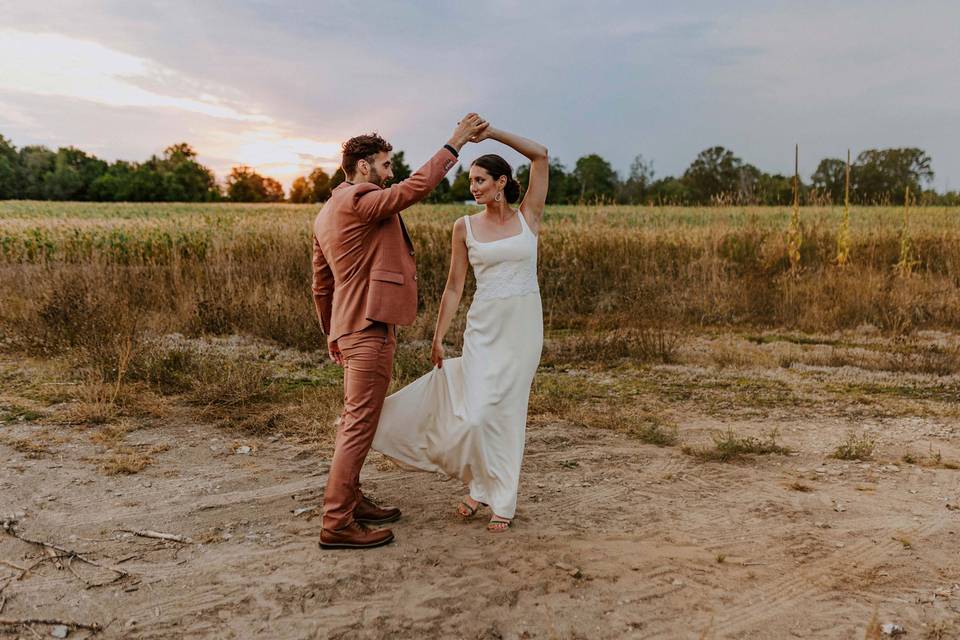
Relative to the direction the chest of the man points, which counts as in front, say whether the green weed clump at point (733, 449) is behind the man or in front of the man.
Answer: in front

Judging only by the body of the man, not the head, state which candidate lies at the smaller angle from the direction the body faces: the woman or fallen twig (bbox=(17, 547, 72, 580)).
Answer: the woman

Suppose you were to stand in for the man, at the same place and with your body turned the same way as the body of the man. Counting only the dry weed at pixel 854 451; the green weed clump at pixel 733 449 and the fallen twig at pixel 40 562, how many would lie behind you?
1

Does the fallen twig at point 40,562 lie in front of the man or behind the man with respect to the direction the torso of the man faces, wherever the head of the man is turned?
behind

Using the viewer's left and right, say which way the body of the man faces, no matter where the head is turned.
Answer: facing to the right of the viewer

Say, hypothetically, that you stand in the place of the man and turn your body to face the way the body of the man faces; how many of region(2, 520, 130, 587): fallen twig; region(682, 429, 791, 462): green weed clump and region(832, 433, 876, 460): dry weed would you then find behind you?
1

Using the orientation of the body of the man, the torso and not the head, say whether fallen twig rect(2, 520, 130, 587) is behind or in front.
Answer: behind

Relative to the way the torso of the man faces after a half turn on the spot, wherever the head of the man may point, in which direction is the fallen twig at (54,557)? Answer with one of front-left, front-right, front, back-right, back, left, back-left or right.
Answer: front

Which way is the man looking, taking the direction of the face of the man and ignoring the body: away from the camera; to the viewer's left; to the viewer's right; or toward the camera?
to the viewer's right
